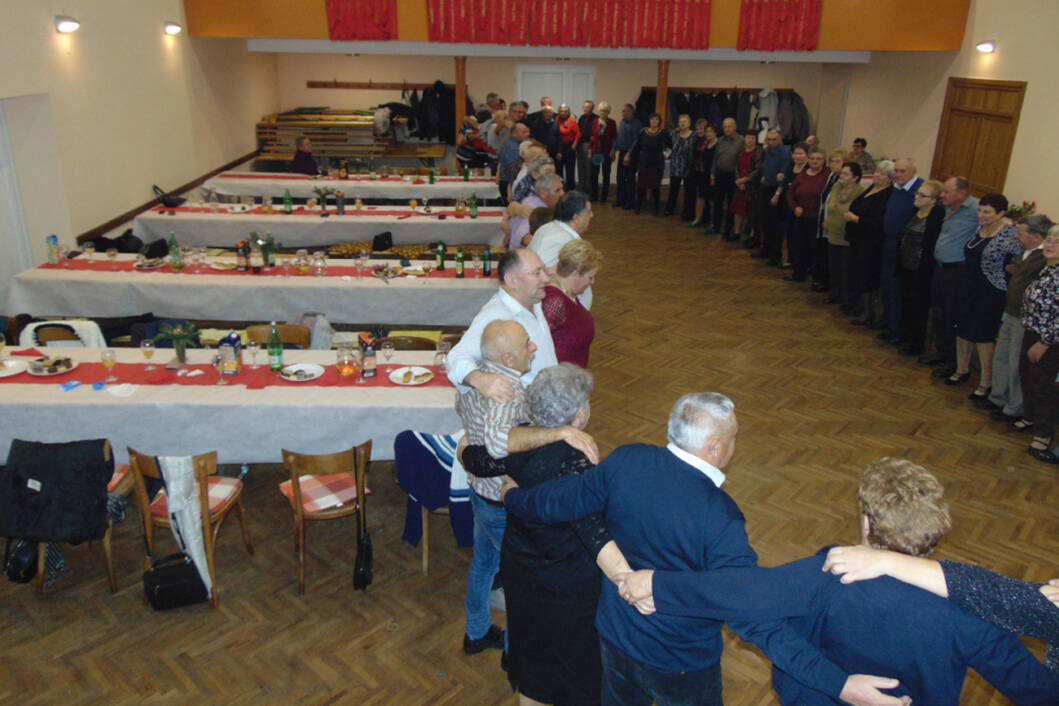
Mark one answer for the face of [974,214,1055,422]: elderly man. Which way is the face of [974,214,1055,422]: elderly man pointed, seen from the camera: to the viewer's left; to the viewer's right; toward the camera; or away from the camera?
to the viewer's left

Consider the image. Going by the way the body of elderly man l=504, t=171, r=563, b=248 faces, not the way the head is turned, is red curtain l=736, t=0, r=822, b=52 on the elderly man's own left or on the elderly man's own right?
on the elderly man's own left

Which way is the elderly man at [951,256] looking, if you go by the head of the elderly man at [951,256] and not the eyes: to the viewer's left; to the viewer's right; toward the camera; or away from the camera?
to the viewer's left

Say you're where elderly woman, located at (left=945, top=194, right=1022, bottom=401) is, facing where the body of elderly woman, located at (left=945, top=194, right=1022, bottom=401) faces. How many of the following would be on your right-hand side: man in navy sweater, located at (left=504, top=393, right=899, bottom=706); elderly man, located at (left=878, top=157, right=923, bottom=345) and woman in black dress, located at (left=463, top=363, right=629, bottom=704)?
1

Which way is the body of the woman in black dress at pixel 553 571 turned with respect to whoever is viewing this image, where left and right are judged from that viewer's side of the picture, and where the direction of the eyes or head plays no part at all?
facing away from the viewer and to the right of the viewer

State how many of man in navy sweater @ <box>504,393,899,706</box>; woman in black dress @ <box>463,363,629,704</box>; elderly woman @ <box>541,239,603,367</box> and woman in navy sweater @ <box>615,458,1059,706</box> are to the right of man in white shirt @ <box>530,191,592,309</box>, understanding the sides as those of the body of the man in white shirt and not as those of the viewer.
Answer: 4

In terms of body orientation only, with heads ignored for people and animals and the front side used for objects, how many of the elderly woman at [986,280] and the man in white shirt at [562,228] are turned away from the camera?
0

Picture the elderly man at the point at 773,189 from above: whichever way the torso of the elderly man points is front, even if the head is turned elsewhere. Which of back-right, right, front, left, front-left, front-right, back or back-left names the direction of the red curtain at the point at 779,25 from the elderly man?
back-right

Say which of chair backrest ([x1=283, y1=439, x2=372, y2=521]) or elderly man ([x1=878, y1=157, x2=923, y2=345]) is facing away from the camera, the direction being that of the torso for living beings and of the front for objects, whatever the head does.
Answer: the chair backrest

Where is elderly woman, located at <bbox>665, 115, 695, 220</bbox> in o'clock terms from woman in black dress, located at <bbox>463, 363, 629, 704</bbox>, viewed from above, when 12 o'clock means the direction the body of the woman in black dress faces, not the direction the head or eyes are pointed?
The elderly woman is roughly at 11 o'clock from the woman in black dress.

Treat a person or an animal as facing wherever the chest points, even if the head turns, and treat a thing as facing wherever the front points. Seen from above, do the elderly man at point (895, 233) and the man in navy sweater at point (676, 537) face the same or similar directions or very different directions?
very different directions

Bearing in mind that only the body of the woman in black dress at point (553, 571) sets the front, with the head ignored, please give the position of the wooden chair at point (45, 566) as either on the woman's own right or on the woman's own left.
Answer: on the woman's own left

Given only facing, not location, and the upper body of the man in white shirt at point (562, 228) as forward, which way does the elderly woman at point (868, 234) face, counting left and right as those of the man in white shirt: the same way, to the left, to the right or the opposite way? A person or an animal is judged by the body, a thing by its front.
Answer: the opposite way

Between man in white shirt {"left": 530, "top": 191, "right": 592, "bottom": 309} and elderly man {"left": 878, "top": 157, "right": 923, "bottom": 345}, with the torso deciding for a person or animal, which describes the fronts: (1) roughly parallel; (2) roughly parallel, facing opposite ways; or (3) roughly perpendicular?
roughly parallel, facing opposite ways

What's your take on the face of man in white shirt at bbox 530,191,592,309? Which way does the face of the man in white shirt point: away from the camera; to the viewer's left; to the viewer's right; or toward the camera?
to the viewer's right

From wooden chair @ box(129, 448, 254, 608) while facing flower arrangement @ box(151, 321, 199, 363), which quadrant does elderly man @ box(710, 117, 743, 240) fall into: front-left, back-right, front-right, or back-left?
front-right

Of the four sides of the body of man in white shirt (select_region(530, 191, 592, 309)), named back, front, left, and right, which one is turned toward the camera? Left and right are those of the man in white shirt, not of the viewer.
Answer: right
